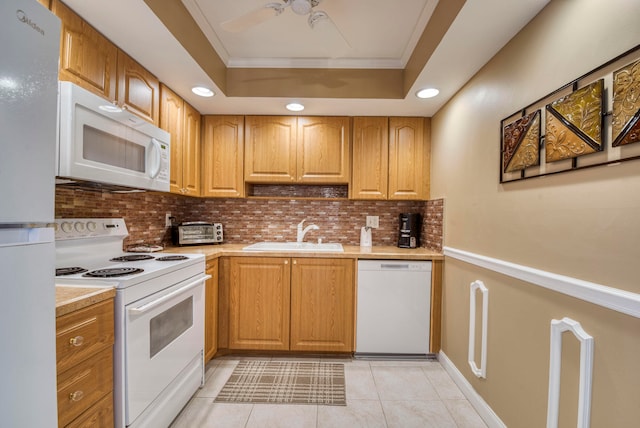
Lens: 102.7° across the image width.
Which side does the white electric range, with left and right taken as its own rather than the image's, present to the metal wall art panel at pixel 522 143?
front

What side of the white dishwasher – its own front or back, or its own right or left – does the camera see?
front

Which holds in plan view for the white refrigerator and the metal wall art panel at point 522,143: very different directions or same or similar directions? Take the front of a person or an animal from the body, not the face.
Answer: very different directions

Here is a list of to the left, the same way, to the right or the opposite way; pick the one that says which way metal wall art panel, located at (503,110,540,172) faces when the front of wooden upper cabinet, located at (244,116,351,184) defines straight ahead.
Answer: to the right

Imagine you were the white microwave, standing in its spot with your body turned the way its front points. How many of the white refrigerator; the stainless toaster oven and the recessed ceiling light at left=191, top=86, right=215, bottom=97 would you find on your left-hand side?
2

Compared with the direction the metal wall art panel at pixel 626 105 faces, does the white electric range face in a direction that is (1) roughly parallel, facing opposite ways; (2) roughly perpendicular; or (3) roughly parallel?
roughly parallel, facing opposite ways

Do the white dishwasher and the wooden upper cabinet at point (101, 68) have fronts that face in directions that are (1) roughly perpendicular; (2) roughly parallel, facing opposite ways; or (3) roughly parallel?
roughly perpendicular

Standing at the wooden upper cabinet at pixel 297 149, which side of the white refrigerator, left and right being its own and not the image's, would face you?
left

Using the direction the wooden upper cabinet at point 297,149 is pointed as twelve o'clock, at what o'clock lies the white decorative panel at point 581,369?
The white decorative panel is roughly at 11 o'clock from the wooden upper cabinet.

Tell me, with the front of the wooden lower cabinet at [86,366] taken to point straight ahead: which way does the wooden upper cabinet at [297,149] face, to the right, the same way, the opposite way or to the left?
to the right

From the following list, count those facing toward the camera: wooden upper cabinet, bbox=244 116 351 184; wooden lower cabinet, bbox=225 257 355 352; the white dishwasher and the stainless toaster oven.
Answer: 4

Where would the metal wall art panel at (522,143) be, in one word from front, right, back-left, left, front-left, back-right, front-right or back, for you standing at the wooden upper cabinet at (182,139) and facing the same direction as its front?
front

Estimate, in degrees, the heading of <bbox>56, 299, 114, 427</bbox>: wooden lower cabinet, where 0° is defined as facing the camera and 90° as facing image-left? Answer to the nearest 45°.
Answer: approximately 315°

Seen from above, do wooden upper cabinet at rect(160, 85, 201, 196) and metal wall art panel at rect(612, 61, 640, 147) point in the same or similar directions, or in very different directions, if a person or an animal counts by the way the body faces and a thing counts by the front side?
very different directions
